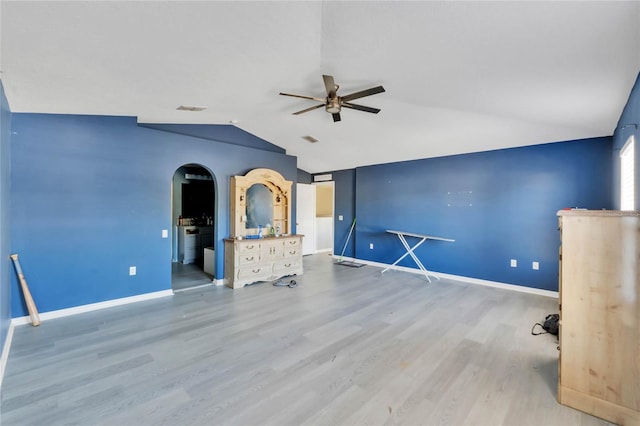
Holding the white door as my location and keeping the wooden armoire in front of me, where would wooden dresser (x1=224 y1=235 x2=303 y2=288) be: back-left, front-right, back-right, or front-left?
front-right

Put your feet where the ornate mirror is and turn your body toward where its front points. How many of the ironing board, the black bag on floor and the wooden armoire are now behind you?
0

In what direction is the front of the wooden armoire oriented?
to the viewer's left

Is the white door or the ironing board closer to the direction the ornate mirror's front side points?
the ironing board

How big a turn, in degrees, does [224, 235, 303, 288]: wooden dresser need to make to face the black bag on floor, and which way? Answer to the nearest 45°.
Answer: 0° — it already faces it

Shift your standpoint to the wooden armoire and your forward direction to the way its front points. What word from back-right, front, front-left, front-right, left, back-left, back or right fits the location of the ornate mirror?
front

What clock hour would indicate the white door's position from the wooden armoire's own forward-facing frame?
The white door is roughly at 1 o'clock from the wooden armoire.

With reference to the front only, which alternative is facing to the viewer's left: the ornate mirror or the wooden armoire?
the wooden armoire

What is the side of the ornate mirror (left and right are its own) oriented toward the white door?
left

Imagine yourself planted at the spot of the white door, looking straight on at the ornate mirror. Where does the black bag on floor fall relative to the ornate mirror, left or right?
left

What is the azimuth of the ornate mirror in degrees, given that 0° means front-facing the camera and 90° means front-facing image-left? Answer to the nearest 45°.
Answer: approximately 315°

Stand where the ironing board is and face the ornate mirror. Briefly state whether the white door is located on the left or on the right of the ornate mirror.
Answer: right

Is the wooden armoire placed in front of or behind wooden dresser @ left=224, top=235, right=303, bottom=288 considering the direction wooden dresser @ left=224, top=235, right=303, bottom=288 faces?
in front

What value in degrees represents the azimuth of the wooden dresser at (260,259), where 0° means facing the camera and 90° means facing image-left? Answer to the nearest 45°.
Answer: approximately 315°

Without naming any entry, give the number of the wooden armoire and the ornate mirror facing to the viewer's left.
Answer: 1
